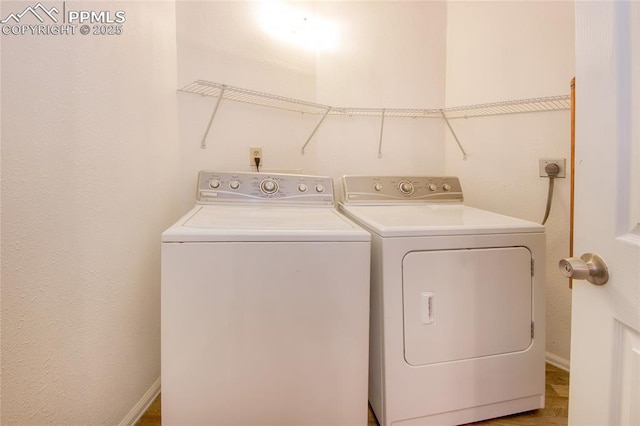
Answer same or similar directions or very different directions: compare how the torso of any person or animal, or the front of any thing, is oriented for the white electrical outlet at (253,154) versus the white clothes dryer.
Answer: same or similar directions

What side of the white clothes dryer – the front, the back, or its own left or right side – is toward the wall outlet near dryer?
left

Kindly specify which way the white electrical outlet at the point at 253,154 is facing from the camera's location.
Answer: facing the viewer

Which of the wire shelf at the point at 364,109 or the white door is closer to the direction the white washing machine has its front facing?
the white door

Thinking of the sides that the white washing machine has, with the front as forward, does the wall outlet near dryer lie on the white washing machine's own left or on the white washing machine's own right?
on the white washing machine's own left

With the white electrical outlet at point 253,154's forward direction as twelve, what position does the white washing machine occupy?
The white washing machine is roughly at 12 o'clock from the white electrical outlet.

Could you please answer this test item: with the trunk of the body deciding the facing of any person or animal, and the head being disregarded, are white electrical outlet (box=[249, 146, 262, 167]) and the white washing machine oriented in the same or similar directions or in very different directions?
same or similar directions

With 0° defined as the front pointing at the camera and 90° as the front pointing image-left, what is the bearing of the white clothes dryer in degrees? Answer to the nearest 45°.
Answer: approximately 315°

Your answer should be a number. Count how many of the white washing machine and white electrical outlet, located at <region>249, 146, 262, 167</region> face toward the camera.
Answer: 2

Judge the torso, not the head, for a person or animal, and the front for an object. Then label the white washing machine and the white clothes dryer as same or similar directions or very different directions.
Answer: same or similar directions

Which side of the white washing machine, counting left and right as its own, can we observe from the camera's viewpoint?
front
